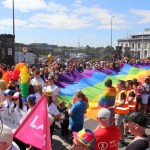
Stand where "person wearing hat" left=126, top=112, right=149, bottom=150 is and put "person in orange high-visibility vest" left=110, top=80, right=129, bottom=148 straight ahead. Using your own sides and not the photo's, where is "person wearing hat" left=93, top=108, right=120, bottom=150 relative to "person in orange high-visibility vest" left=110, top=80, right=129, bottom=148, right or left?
left

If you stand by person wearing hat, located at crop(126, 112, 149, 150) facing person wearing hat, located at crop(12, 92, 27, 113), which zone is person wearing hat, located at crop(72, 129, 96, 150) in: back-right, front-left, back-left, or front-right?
front-left

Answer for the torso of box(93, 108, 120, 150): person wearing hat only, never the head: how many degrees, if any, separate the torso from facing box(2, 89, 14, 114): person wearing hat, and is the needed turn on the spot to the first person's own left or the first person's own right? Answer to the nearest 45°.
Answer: approximately 45° to the first person's own left

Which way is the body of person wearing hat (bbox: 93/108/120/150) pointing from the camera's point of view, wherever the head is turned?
away from the camera

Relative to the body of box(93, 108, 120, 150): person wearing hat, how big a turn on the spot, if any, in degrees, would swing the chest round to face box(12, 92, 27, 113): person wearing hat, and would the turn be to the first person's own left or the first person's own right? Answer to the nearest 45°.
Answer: approximately 45° to the first person's own left

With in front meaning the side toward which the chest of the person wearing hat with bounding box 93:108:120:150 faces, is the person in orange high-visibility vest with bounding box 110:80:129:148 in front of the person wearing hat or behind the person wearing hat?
in front

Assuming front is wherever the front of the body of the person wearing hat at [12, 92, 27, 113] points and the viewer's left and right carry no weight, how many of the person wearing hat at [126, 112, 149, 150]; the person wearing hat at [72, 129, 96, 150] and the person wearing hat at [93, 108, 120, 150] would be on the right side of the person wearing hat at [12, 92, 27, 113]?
0

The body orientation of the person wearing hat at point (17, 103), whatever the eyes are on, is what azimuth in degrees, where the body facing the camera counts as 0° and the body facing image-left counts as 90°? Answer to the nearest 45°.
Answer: approximately 45°

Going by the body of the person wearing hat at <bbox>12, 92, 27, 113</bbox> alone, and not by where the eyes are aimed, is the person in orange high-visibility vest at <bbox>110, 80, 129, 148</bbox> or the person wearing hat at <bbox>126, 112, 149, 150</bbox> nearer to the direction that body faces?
the person wearing hat

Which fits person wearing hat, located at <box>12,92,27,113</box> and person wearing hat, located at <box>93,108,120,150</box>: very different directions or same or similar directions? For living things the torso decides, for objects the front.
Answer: very different directions

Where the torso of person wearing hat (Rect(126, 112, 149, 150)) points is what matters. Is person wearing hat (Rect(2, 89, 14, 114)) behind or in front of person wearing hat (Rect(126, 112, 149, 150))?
in front

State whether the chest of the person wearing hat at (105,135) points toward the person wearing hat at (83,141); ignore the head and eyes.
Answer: no
